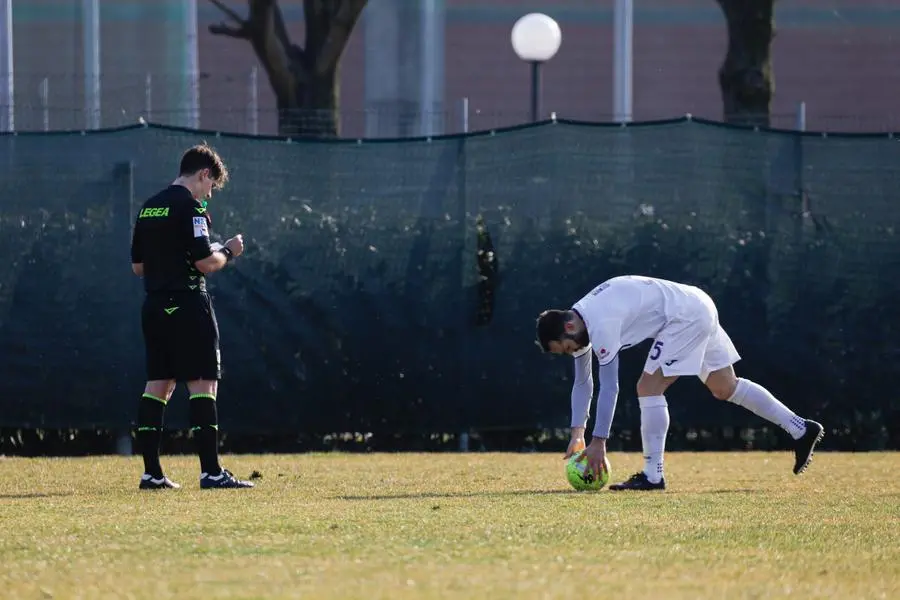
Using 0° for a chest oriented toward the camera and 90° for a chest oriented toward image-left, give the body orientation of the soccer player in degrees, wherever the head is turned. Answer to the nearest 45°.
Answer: approximately 90°

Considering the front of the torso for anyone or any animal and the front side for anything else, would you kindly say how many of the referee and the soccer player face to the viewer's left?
1

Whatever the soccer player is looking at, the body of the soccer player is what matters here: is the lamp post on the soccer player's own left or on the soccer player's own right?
on the soccer player's own right

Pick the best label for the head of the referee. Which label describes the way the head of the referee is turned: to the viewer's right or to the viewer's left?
to the viewer's right

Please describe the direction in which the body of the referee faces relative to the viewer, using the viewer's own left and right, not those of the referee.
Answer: facing away from the viewer and to the right of the viewer
